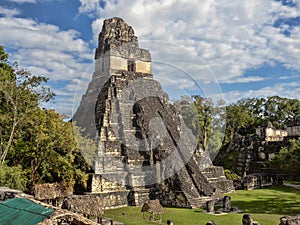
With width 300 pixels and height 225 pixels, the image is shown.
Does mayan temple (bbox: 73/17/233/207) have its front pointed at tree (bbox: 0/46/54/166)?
no

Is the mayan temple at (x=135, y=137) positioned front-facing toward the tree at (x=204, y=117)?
no

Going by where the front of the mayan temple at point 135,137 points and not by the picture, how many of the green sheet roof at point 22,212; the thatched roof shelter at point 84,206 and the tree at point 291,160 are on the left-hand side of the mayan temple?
1

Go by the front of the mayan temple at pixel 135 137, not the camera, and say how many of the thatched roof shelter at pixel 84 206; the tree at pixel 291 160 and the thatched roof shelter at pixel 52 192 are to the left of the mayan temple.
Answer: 1

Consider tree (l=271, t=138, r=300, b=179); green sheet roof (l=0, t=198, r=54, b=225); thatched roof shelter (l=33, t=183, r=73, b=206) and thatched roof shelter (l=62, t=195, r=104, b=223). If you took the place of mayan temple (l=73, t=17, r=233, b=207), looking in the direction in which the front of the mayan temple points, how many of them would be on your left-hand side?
1

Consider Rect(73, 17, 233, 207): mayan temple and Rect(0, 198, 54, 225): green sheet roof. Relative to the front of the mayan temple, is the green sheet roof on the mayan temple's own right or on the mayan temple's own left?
on the mayan temple's own right

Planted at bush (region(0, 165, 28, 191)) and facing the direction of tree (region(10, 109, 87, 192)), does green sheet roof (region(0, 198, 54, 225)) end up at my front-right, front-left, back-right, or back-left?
back-right

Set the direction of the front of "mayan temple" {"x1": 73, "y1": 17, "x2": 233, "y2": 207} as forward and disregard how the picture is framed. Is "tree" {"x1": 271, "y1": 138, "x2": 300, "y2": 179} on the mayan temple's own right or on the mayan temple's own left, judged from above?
on the mayan temple's own left

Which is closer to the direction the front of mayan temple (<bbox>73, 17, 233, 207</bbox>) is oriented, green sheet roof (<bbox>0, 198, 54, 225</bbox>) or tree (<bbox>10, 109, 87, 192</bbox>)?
the green sheet roof

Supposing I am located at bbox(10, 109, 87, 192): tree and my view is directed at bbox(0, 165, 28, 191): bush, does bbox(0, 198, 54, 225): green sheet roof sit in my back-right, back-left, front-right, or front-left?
front-left

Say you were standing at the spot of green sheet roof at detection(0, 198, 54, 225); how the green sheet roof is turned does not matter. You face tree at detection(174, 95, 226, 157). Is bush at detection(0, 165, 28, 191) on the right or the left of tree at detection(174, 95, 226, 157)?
left
